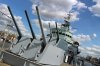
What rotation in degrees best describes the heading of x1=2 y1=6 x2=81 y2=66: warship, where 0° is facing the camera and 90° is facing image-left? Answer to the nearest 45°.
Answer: approximately 45°
